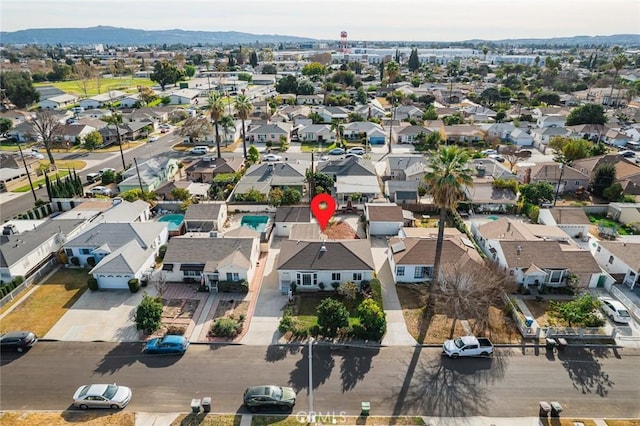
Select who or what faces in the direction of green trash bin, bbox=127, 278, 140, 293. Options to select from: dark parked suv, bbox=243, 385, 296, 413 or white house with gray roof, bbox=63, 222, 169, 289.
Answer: the white house with gray roof

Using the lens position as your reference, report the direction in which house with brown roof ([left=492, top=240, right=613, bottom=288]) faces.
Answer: facing the viewer

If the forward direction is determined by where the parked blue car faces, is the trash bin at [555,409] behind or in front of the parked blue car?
behind

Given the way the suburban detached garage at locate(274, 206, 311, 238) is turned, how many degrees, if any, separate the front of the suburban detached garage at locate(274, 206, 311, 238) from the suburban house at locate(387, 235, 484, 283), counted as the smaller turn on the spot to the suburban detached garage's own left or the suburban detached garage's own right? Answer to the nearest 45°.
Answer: approximately 45° to the suburban detached garage's own left

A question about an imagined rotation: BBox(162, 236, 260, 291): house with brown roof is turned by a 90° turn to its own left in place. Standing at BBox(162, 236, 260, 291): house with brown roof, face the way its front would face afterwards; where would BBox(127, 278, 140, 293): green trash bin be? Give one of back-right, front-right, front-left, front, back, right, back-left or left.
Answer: back

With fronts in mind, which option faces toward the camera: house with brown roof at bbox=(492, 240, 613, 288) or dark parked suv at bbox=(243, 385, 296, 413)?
the house with brown roof

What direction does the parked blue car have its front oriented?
to the viewer's left

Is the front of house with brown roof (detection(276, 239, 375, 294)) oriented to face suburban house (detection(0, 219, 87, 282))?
no

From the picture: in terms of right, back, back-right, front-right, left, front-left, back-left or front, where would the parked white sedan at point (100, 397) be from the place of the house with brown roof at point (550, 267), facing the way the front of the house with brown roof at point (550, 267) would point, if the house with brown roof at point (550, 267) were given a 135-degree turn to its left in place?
back

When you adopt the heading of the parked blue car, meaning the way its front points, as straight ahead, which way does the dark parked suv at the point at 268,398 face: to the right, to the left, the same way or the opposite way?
the opposite way

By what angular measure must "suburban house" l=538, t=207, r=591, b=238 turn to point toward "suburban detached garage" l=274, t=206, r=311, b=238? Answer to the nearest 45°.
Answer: approximately 45° to its right

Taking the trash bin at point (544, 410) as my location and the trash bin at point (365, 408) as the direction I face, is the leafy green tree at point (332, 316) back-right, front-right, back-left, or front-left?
front-right

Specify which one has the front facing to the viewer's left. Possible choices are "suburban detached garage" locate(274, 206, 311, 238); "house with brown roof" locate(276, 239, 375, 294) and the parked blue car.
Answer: the parked blue car

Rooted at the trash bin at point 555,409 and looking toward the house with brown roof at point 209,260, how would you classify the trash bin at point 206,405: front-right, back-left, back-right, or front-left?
front-left

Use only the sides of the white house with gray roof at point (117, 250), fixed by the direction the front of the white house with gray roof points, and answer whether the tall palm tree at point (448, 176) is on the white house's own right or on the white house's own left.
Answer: on the white house's own left

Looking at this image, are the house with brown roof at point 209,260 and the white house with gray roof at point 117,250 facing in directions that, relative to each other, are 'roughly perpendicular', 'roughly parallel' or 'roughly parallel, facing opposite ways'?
roughly parallel

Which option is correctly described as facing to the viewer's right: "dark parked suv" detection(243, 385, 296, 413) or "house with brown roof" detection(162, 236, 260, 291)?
the dark parked suv

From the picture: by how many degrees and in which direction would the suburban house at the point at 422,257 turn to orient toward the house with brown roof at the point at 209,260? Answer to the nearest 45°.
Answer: approximately 90° to its right

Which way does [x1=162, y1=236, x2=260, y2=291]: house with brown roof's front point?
toward the camera

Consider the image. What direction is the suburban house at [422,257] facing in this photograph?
toward the camera
